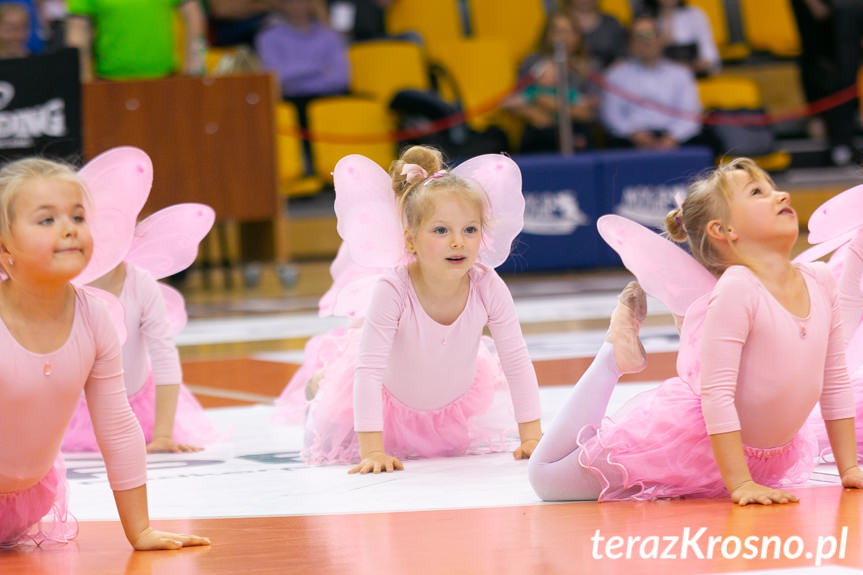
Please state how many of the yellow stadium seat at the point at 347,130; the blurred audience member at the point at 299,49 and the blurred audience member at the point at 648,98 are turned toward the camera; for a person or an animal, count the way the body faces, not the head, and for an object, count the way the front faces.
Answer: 3

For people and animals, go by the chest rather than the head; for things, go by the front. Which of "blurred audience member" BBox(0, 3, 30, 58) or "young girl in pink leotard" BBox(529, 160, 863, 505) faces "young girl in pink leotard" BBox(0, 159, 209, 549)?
the blurred audience member

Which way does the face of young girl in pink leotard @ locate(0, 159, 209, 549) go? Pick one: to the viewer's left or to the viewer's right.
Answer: to the viewer's right

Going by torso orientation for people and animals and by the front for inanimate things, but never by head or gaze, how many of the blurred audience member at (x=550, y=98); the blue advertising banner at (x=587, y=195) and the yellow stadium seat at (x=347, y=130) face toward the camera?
3

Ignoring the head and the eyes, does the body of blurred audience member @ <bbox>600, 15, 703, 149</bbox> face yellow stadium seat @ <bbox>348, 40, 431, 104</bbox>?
no

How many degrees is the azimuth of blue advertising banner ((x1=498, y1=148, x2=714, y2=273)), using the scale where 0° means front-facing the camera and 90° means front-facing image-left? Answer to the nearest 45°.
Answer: approximately 0°

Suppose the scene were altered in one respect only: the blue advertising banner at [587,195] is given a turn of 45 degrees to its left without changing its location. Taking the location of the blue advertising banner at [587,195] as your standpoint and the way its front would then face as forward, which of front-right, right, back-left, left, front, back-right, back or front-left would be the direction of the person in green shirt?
back-right

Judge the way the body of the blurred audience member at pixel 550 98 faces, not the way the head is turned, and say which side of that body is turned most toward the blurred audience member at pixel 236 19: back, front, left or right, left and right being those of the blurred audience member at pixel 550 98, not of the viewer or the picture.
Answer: right

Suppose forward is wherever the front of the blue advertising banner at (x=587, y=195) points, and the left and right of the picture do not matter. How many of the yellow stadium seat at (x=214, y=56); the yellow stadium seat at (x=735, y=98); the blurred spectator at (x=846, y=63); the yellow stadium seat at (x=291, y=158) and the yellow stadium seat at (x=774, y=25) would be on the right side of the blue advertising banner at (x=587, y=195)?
2

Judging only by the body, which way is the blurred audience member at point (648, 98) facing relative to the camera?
toward the camera

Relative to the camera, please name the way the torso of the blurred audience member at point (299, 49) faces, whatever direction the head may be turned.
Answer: toward the camera

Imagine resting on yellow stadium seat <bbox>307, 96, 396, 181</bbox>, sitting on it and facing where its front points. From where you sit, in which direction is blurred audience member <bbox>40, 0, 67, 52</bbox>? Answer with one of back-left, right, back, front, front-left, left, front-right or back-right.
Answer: right

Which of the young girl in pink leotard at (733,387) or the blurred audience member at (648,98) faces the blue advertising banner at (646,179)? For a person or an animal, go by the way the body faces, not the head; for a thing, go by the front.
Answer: the blurred audience member

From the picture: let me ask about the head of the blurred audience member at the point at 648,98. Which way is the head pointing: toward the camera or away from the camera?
toward the camera

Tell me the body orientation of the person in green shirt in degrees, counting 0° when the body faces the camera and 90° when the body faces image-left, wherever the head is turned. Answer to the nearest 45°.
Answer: approximately 0°
